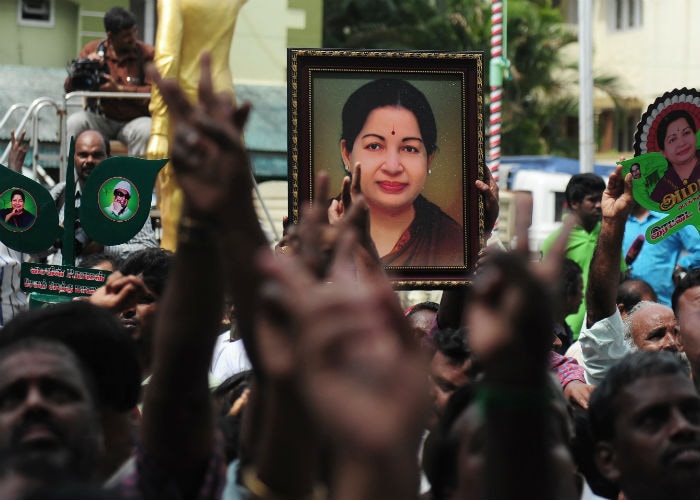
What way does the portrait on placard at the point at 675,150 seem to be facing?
toward the camera

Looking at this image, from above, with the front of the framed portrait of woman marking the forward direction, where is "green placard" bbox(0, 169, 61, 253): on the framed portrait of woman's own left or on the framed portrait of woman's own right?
on the framed portrait of woman's own right

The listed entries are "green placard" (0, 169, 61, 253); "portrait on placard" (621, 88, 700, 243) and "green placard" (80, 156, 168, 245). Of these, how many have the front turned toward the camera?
3

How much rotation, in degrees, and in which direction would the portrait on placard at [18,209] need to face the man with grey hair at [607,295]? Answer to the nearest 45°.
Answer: approximately 45° to its left

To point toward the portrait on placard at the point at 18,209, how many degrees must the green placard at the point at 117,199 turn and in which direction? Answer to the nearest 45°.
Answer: approximately 90° to its right

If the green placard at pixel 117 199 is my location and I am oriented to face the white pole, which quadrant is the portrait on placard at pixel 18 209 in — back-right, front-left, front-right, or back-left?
back-left

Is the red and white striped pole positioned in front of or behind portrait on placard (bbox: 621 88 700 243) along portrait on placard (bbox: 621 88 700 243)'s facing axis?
behind

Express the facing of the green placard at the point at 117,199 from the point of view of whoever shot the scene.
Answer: facing the viewer

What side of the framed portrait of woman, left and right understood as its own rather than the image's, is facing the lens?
front

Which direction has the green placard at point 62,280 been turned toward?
toward the camera
